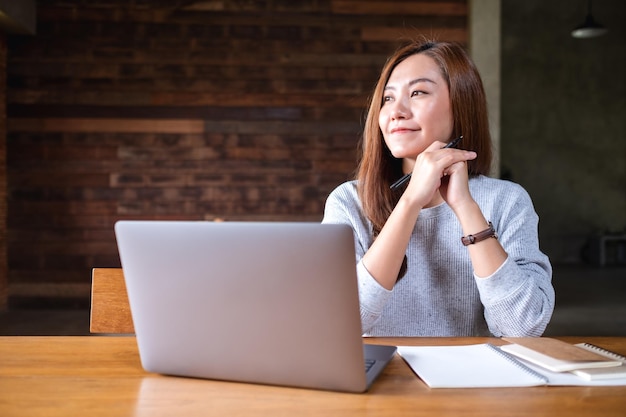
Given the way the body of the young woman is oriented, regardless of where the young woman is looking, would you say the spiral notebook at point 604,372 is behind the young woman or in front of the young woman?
in front

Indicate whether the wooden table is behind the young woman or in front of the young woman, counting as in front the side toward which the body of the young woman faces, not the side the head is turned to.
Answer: in front

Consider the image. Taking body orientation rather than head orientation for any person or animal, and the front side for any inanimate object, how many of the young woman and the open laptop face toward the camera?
1

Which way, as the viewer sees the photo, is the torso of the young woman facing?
toward the camera

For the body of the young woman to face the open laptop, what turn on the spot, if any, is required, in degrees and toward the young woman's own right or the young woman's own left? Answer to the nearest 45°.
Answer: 0° — they already face it

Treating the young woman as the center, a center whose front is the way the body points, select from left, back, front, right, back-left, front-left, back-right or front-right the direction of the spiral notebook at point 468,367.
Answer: front

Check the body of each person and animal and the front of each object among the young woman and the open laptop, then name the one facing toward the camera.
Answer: the young woman

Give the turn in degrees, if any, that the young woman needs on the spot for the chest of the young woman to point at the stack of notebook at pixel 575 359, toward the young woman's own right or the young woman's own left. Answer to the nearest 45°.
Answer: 0° — they already face it

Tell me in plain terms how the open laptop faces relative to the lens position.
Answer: facing away from the viewer and to the right of the viewer
